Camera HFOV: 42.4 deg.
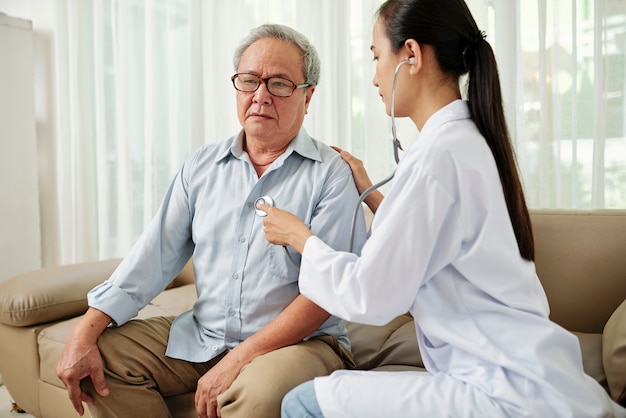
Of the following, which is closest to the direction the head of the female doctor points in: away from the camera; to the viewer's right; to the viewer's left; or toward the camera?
to the viewer's left

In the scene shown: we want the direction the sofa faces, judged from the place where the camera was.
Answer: facing the viewer

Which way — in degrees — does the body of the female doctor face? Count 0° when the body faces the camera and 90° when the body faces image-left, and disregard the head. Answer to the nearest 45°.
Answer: approximately 90°

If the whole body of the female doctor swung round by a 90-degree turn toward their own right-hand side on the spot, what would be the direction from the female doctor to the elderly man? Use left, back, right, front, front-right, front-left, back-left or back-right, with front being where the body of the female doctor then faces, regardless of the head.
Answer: front-left
